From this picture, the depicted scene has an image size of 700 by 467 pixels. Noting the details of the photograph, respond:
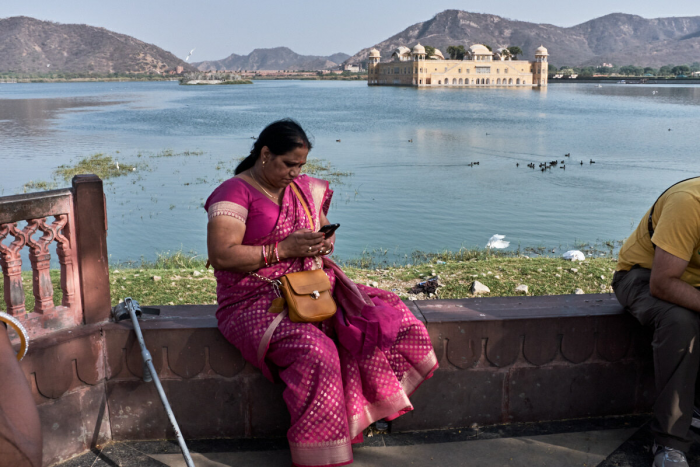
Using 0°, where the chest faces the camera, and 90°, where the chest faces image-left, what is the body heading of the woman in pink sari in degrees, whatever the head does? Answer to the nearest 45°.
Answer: approximately 315°

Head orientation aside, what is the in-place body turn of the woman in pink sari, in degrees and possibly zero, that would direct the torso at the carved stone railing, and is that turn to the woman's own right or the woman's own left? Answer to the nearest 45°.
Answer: approximately 135° to the woman's own right

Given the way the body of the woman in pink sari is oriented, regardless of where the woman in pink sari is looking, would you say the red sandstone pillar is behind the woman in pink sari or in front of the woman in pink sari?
behind
